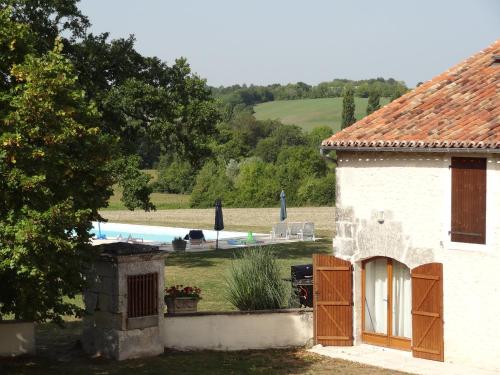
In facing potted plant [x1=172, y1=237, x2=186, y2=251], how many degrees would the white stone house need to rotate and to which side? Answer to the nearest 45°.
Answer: approximately 135° to its right

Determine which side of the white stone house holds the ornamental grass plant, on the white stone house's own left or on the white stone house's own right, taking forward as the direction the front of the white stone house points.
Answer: on the white stone house's own right

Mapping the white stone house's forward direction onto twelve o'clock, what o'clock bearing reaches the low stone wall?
The low stone wall is roughly at 3 o'clock from the white stone house.

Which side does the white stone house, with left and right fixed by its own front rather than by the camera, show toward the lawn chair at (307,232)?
back

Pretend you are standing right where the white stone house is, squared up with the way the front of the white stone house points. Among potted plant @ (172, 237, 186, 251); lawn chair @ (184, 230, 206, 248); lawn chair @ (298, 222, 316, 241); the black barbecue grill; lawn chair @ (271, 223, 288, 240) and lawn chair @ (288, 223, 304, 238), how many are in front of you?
0

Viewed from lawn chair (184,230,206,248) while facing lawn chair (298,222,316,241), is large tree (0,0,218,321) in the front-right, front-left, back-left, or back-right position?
back-right

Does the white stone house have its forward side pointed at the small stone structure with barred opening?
no

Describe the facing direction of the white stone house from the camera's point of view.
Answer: facing the viewer

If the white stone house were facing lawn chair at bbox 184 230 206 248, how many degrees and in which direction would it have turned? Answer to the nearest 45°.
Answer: approximately 135° to its right

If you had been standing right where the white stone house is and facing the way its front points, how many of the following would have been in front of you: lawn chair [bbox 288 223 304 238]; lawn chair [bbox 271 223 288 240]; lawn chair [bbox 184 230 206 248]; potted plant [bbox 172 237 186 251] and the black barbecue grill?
0

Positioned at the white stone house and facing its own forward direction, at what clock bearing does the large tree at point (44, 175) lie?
The large tree is roughly at 2 o'clock from the white stone house.

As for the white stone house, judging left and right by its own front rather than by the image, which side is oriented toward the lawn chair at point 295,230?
back

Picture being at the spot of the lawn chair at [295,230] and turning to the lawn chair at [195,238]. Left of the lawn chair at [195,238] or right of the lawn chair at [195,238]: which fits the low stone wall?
left

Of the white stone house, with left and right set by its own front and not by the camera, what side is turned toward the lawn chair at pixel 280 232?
back
